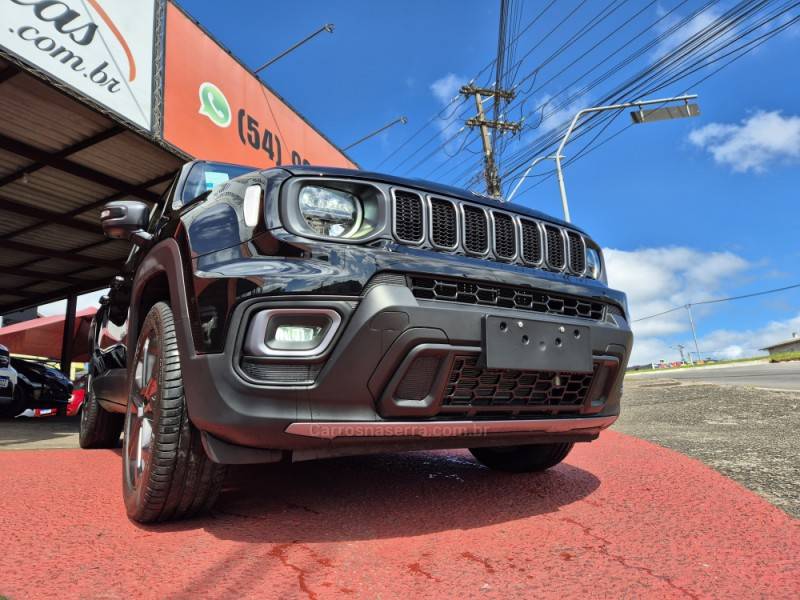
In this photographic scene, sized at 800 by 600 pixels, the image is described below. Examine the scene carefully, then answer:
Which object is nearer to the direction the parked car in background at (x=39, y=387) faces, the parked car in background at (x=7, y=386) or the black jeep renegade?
the black jeep renegade

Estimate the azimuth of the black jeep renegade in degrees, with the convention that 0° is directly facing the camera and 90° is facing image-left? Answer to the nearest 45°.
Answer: approximately 315°

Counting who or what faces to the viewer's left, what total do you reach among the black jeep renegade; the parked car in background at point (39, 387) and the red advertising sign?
0

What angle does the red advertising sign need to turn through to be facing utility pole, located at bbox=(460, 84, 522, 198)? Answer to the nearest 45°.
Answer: approximately 90° to its left

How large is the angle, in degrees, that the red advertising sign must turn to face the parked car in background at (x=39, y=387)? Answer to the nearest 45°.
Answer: approximately 180°

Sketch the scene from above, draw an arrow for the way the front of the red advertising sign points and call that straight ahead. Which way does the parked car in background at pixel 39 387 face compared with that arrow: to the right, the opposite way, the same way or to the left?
the same way

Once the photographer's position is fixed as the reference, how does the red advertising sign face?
facing the viewer and to the right of the viewer

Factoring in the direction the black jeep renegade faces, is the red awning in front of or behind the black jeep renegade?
behind

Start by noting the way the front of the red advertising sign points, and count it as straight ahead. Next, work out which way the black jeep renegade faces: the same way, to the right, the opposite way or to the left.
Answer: the same way

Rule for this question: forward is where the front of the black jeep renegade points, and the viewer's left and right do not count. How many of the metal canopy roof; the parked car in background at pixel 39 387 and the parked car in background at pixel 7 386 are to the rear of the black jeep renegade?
3
